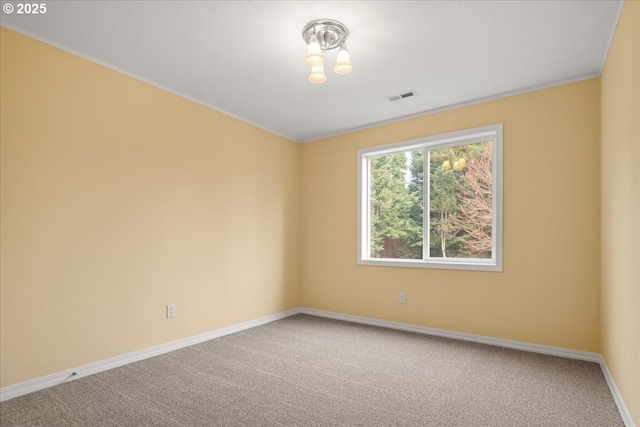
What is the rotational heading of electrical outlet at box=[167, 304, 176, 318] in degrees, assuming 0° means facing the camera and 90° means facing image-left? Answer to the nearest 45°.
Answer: approximately 315°

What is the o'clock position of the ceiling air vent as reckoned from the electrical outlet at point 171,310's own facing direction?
The ceiling air vent is roughly at 11 o'clock from the electrical outlet.
